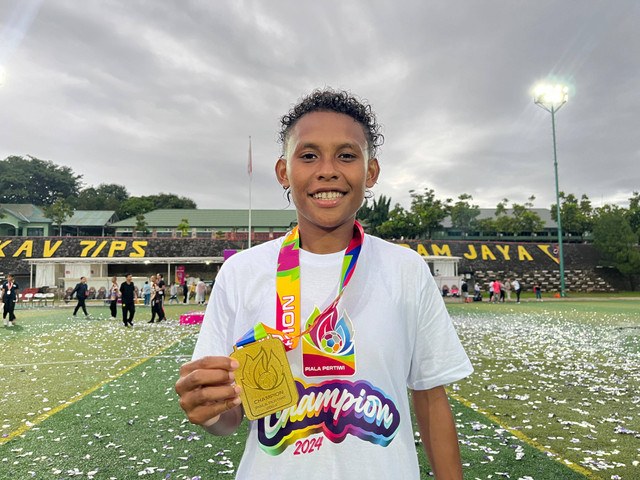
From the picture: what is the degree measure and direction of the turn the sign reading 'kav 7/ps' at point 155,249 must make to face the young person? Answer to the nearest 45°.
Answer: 0° — it already faces them

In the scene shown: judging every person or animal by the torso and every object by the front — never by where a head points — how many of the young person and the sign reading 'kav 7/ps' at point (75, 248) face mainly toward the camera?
2

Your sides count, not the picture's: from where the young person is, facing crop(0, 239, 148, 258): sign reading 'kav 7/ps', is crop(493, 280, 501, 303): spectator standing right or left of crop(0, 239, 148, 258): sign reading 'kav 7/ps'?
right

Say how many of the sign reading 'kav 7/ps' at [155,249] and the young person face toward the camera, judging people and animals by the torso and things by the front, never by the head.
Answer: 2

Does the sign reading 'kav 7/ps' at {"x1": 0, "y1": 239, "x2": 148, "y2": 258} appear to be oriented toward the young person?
yes

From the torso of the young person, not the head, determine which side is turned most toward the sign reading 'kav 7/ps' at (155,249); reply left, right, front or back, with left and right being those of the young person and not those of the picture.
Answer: back

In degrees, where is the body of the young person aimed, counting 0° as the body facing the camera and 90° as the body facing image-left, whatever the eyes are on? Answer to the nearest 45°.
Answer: approximately 0°

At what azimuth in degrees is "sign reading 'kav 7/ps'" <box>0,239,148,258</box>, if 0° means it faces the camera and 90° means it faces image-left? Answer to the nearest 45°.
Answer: approximately 0°
